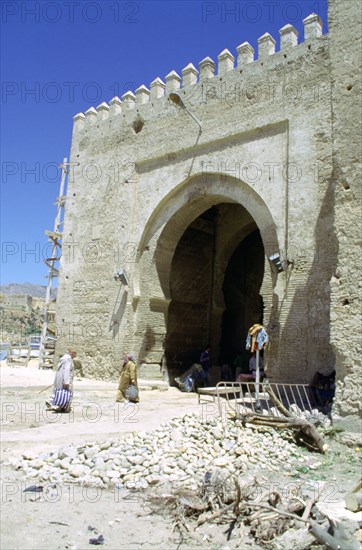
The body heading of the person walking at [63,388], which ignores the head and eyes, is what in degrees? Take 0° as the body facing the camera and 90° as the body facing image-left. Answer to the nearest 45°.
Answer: approximately 270°

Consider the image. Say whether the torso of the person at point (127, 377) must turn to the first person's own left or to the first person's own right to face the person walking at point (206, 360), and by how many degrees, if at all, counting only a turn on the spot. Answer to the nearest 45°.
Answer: approximately 135° to the first person's own right

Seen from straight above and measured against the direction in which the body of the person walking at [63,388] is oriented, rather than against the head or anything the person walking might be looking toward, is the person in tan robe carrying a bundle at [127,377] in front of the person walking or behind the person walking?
in front

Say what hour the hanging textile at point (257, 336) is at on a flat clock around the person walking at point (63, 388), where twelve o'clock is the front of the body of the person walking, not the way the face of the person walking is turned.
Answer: The hanging textile is roughly at 12 o'clock from the person walking.

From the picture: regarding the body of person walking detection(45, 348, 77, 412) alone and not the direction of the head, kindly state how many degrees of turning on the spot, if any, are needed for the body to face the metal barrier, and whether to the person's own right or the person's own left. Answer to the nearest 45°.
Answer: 0° — they already face it

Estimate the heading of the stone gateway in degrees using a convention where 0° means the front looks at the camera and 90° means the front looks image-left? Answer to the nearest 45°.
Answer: approximately 45°

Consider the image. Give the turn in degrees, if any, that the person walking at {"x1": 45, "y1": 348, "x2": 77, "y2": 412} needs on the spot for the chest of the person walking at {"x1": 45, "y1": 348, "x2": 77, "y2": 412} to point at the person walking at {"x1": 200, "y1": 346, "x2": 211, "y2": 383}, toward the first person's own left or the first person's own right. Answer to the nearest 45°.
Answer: approximately 45° to the first person's own left

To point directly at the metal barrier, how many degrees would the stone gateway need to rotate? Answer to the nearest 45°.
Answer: approximately 45° to its left
